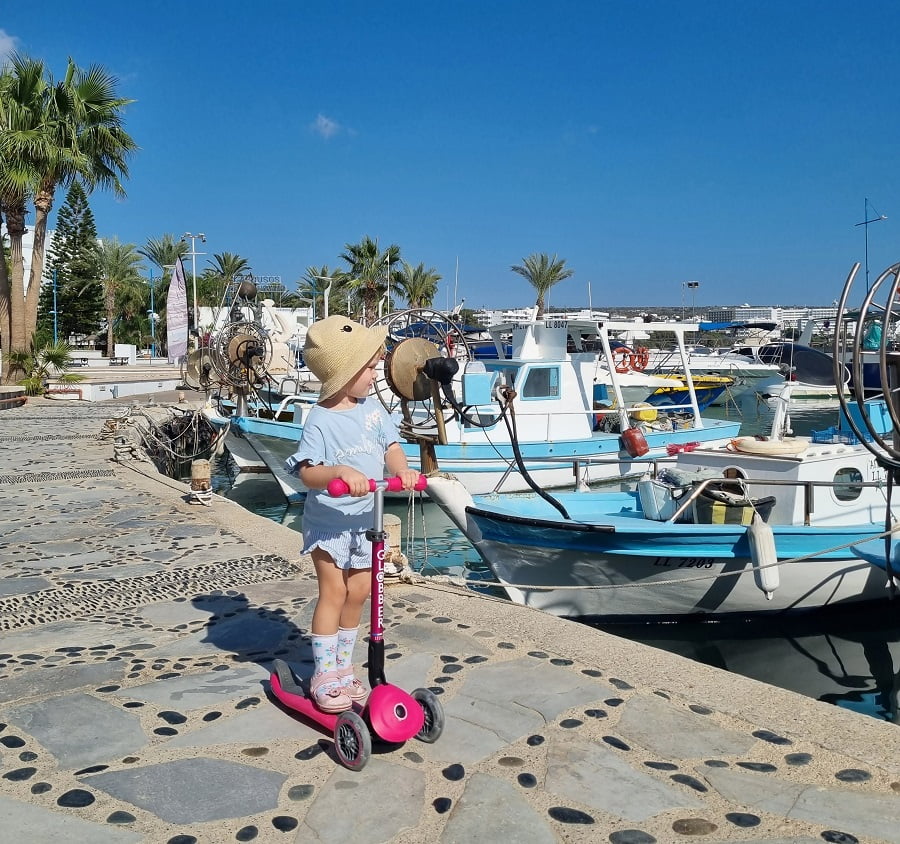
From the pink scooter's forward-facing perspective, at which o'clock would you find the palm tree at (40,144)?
The palm tree is roughly at 7 o'clock from the pink scooter.

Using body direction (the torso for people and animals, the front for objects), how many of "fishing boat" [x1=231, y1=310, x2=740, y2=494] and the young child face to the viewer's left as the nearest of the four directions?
1

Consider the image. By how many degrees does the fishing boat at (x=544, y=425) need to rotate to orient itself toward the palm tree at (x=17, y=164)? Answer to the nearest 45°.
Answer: approximately 45° to its right

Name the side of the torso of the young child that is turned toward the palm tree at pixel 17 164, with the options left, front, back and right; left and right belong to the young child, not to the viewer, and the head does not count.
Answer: back

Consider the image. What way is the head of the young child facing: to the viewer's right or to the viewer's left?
to the viewer's right

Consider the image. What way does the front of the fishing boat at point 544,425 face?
to the viewer's left

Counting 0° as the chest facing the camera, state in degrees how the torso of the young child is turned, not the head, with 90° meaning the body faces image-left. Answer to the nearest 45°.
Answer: approximately 315°

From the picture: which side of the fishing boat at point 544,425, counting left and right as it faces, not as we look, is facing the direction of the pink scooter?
left

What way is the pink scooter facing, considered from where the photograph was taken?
facing the viewer and to the right of the viewer

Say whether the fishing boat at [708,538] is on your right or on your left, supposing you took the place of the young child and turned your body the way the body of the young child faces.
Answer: on your left
